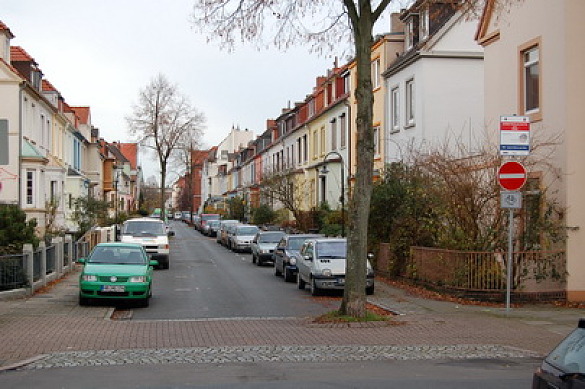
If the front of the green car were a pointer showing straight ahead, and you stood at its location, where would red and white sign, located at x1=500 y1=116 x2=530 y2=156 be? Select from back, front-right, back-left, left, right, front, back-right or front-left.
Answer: front-left

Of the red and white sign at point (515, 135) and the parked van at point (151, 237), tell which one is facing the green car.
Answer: the parked van

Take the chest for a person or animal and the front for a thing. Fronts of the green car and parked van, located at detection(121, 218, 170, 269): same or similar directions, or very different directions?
same or similar directions

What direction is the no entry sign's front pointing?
toward the camera

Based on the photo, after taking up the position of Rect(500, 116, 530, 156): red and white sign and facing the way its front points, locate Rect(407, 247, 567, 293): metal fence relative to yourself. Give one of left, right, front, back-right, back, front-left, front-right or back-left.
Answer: back

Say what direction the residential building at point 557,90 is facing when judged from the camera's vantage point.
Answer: facing the viewer and to the left of the viewer

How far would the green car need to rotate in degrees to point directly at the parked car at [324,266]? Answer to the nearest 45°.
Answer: approximately 90° to its left

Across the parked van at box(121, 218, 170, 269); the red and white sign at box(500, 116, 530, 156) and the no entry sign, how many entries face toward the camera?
3

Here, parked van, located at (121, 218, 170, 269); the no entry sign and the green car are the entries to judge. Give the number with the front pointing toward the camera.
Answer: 3

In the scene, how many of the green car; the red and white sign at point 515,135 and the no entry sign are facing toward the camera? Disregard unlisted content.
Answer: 3

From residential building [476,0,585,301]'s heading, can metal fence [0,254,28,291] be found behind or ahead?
ahead

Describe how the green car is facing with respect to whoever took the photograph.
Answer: facing the viewer
